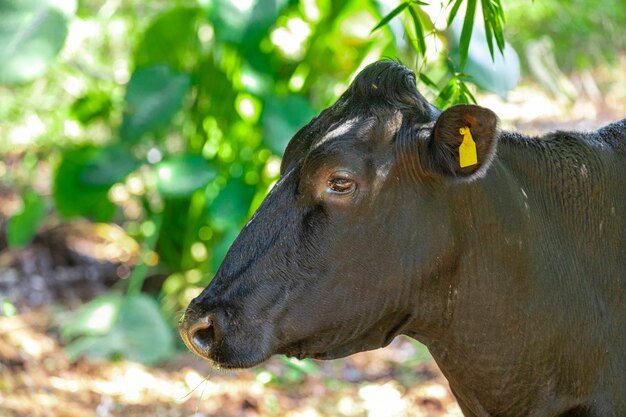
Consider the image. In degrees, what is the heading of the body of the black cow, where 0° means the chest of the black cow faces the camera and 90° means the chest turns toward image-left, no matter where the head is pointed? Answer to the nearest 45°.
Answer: approximately 90°

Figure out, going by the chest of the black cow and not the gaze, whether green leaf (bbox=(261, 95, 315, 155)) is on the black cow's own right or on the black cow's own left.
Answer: on the black cow's own right

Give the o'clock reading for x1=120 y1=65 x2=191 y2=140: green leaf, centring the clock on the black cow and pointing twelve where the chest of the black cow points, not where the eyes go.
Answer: The green leaf is roughly at 2 o'clock from the black cow.

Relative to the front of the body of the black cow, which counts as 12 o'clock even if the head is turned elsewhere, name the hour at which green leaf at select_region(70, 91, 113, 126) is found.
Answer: The green leaf is roughly at 2 o'clock from the black cow.

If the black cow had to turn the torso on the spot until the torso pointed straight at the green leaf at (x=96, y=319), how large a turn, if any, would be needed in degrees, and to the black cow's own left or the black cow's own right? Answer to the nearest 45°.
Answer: approximately 45° to the black cow's own right

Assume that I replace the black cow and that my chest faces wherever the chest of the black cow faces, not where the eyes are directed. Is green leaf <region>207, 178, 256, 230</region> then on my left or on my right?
on my right

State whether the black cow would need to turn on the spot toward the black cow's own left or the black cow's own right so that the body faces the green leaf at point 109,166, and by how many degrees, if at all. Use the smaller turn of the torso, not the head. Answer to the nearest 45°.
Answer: approximately 45° to the black cow's own right

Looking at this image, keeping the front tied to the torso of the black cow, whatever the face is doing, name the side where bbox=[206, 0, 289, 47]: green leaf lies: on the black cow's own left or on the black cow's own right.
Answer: on the black cow's own right

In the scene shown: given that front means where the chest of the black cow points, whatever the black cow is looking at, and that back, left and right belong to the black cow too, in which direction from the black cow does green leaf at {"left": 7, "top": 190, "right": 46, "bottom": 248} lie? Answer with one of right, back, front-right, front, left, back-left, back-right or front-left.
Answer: front-right
